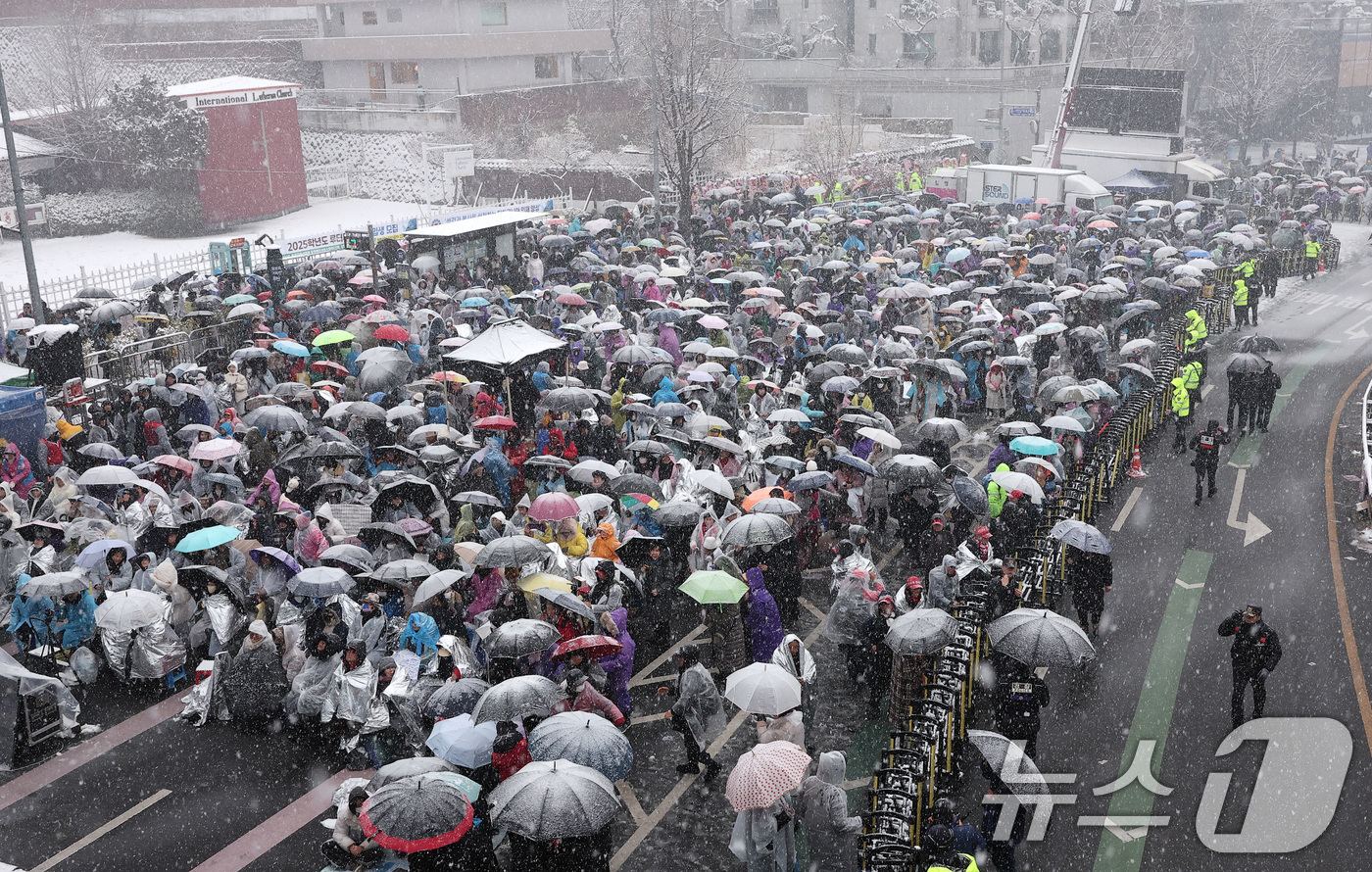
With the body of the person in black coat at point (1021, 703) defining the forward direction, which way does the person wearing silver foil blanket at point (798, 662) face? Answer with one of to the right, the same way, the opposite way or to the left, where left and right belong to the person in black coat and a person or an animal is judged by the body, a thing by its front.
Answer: the opposite way

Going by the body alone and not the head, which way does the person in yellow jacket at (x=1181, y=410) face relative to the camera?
to the viewer's left
